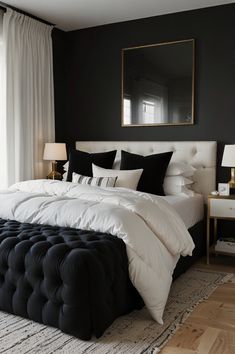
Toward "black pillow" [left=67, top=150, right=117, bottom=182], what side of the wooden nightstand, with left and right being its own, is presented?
right

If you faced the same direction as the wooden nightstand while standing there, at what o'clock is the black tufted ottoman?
The black tufted ottoman is roughly at 1 o'clock from the wooden nightstand.

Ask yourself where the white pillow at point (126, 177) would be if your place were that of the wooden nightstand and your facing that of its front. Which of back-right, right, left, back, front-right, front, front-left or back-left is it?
right

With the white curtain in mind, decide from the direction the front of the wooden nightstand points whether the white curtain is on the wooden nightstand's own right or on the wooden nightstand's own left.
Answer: on the wooden nightstand's own right

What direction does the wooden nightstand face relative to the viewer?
toward the camera

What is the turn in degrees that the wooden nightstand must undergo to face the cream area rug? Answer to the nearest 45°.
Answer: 0° — it already faces it

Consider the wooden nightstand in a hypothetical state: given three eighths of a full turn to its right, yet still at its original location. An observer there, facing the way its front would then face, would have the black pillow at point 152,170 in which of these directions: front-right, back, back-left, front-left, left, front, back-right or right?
front-left

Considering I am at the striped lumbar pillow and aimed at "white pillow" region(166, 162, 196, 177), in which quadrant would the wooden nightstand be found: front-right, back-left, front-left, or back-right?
front-right
